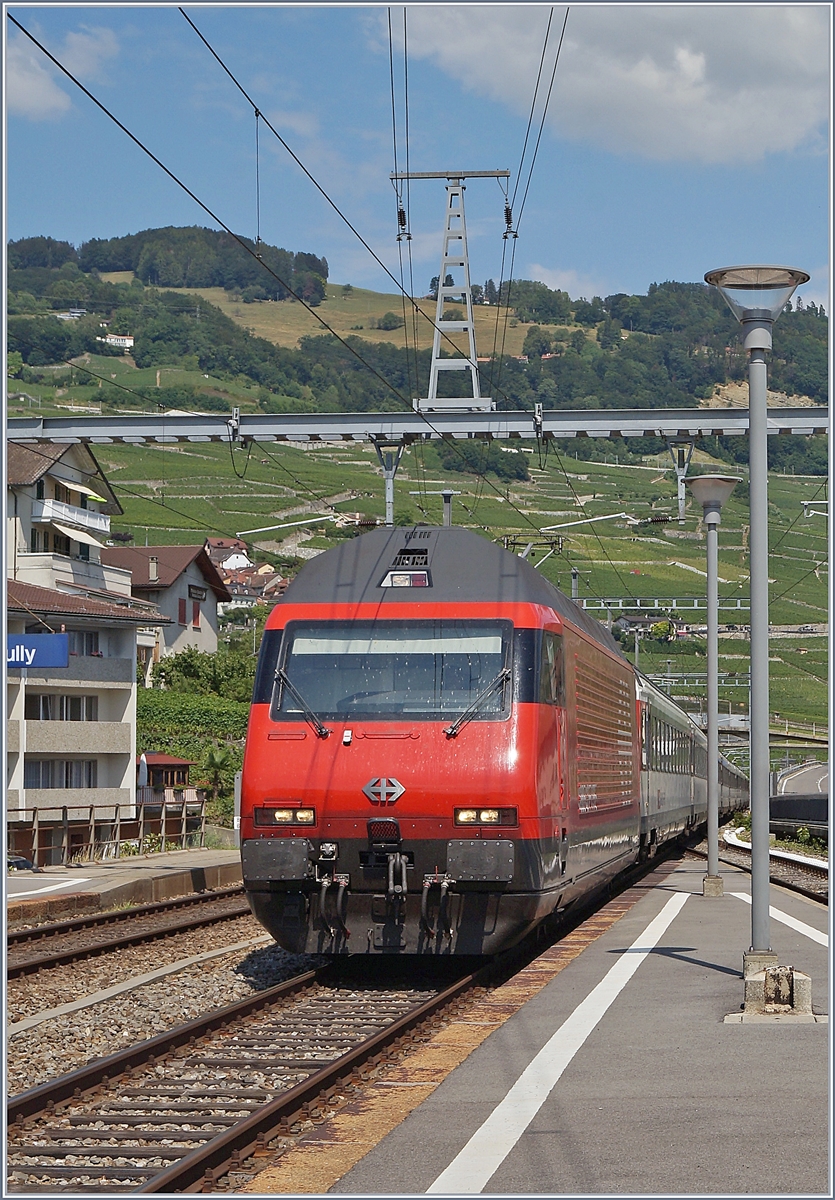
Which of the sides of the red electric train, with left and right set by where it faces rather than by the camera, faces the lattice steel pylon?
back

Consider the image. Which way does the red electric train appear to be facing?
toward the camera

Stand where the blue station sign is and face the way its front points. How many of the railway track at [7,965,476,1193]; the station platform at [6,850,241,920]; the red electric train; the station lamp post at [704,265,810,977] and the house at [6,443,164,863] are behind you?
2

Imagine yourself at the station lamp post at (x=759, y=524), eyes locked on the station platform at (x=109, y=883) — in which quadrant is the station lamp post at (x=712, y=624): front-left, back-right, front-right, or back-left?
front-right

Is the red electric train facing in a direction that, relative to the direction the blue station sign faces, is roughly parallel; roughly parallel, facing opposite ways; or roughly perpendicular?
roughly parallel

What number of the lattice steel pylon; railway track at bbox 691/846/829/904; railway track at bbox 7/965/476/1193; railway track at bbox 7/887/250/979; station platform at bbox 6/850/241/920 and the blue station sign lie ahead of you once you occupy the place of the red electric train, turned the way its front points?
1

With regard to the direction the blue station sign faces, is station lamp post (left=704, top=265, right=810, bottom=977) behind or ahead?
ahead

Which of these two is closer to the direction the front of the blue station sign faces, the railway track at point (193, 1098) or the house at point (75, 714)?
the railway track

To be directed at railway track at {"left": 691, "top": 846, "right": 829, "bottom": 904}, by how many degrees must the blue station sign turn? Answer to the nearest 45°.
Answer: approximately 135° to its left

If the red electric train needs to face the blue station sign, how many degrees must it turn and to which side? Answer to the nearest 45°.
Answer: approximately 135° to its right

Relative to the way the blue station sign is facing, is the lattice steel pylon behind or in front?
behind

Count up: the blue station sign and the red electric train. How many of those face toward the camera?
2

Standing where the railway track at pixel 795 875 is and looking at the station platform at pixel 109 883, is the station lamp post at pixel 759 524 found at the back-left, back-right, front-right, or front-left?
front-left
